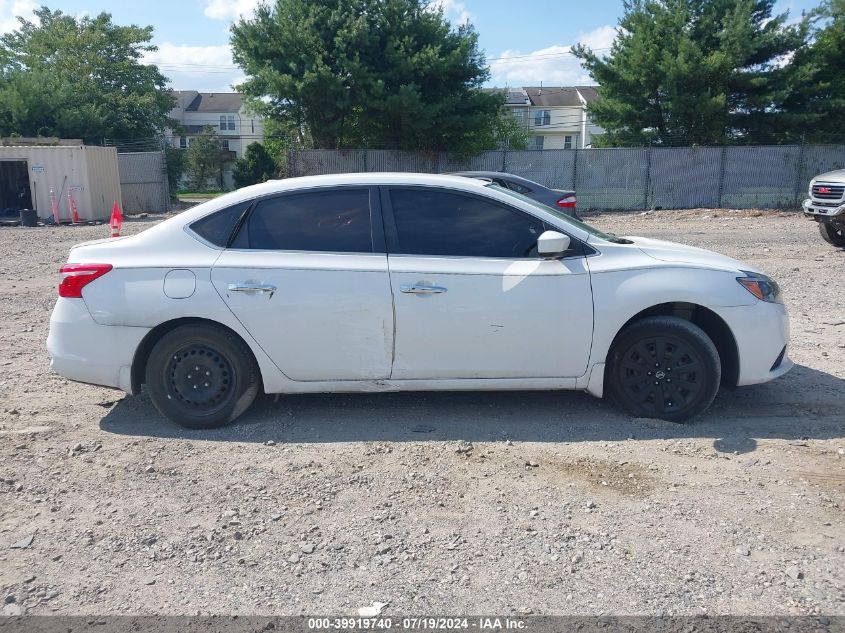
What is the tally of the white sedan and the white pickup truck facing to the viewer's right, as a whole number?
1

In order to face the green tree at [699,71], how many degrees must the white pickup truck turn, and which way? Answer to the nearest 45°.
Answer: approximately 135° to its right

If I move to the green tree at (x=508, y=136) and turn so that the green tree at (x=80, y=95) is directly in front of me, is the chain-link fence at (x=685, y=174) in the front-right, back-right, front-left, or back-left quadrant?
back-left

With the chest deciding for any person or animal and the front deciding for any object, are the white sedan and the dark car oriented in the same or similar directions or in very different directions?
very different directions

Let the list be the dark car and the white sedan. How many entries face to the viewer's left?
1

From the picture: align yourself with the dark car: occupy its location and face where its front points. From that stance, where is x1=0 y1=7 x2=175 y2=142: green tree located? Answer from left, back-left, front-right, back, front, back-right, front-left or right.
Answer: front-right

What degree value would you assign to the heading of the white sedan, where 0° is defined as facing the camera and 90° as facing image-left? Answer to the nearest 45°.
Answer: approximately 270°

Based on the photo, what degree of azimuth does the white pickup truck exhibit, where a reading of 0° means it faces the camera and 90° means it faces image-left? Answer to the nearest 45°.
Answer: approximately 45°

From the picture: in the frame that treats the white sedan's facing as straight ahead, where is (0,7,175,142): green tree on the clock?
The green tree is roughly at 8 o'clock from the white sedan.

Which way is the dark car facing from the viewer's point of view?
to the viewer's left

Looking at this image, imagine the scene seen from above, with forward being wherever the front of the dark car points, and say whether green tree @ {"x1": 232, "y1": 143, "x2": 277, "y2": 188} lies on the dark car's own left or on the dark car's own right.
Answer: on the dark car's own right

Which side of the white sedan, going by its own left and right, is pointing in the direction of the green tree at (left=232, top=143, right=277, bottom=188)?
left
